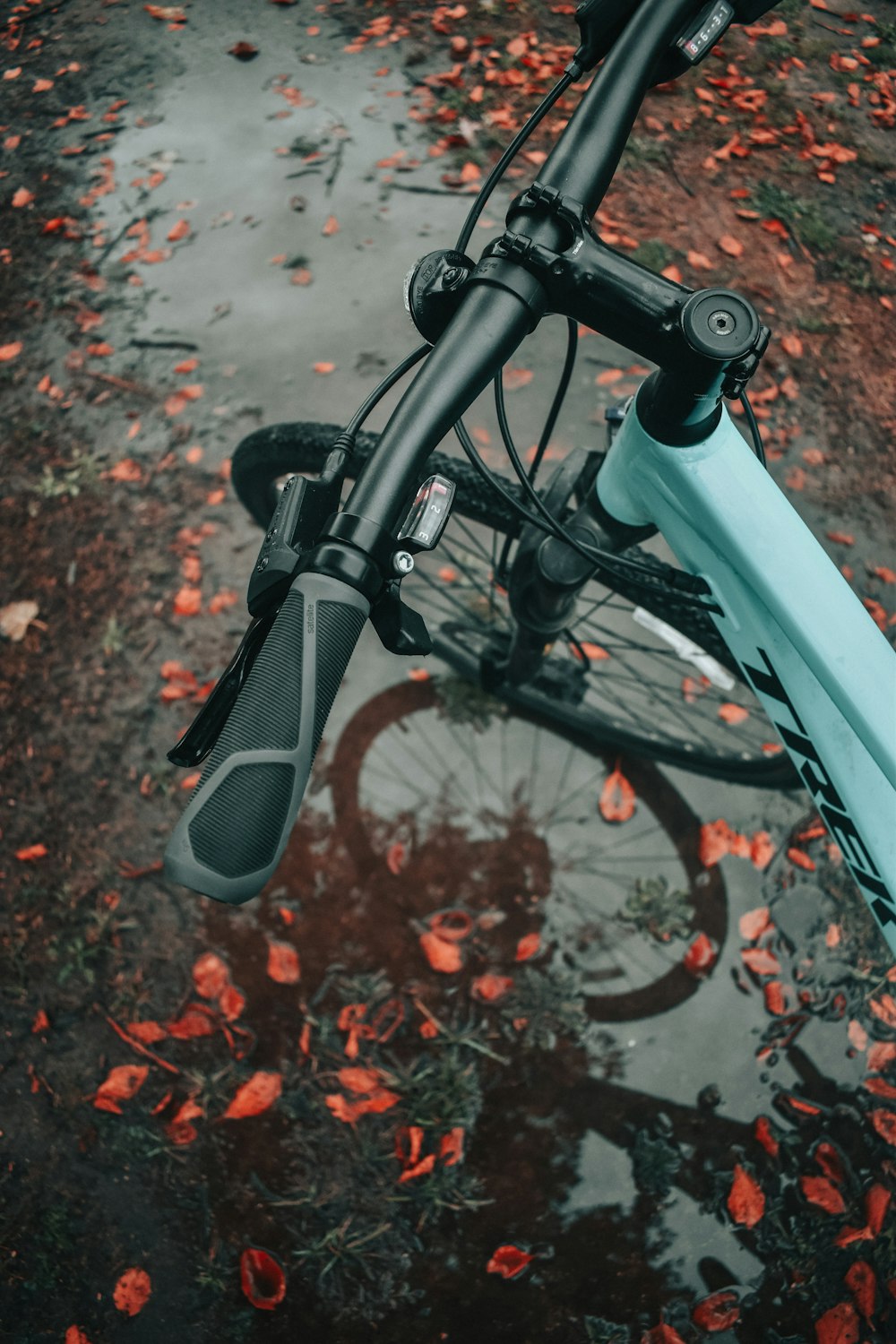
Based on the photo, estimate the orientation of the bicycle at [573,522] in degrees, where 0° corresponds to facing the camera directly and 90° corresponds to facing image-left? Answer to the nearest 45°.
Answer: approximately 135°

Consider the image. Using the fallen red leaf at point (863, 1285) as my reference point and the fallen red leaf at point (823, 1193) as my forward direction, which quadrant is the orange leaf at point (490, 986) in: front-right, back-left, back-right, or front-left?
front-left
